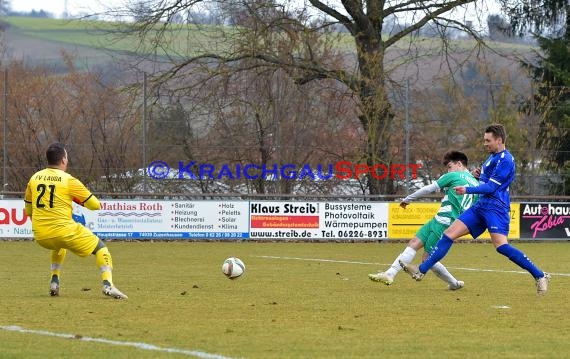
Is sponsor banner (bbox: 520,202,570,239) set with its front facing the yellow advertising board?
no

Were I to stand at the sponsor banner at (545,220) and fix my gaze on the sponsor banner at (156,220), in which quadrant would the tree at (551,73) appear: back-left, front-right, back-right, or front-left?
back-right

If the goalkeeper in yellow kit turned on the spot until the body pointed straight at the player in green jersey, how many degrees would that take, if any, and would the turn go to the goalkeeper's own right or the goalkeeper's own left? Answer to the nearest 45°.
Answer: approximately 45° to the goalkeeper's own right

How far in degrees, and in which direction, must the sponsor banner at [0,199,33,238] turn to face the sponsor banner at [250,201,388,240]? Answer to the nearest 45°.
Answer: approximately 90° to its left

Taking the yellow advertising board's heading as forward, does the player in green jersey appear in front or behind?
in front

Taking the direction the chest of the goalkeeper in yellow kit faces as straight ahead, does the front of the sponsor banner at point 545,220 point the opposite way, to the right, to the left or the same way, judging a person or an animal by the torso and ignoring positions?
the opposite way

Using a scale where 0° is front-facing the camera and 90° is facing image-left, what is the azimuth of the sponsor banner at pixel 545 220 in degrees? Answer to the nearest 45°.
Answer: approximately 0°

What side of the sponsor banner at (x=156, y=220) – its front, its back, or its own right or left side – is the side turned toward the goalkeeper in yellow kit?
front

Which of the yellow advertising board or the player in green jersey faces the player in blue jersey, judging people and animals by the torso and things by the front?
the yellow advertising board

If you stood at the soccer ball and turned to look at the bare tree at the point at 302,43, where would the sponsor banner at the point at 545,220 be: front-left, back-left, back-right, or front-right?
front-right

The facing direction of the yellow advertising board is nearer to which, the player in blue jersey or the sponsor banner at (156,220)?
the player in blue jersey

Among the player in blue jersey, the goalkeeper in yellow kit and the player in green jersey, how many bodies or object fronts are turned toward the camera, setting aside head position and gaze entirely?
0

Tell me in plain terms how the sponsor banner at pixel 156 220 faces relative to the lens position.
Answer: facing the viewer

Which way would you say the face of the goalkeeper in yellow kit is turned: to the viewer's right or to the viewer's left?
to the viewer's right

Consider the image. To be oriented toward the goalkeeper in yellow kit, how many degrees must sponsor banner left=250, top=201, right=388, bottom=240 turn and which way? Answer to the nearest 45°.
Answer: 0° — it already faces them

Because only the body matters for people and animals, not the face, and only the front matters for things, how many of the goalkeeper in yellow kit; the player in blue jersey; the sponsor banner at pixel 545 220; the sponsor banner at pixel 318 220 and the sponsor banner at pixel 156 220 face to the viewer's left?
1

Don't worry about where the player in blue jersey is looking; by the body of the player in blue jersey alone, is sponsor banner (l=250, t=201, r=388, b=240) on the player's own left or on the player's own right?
on the player's own right
